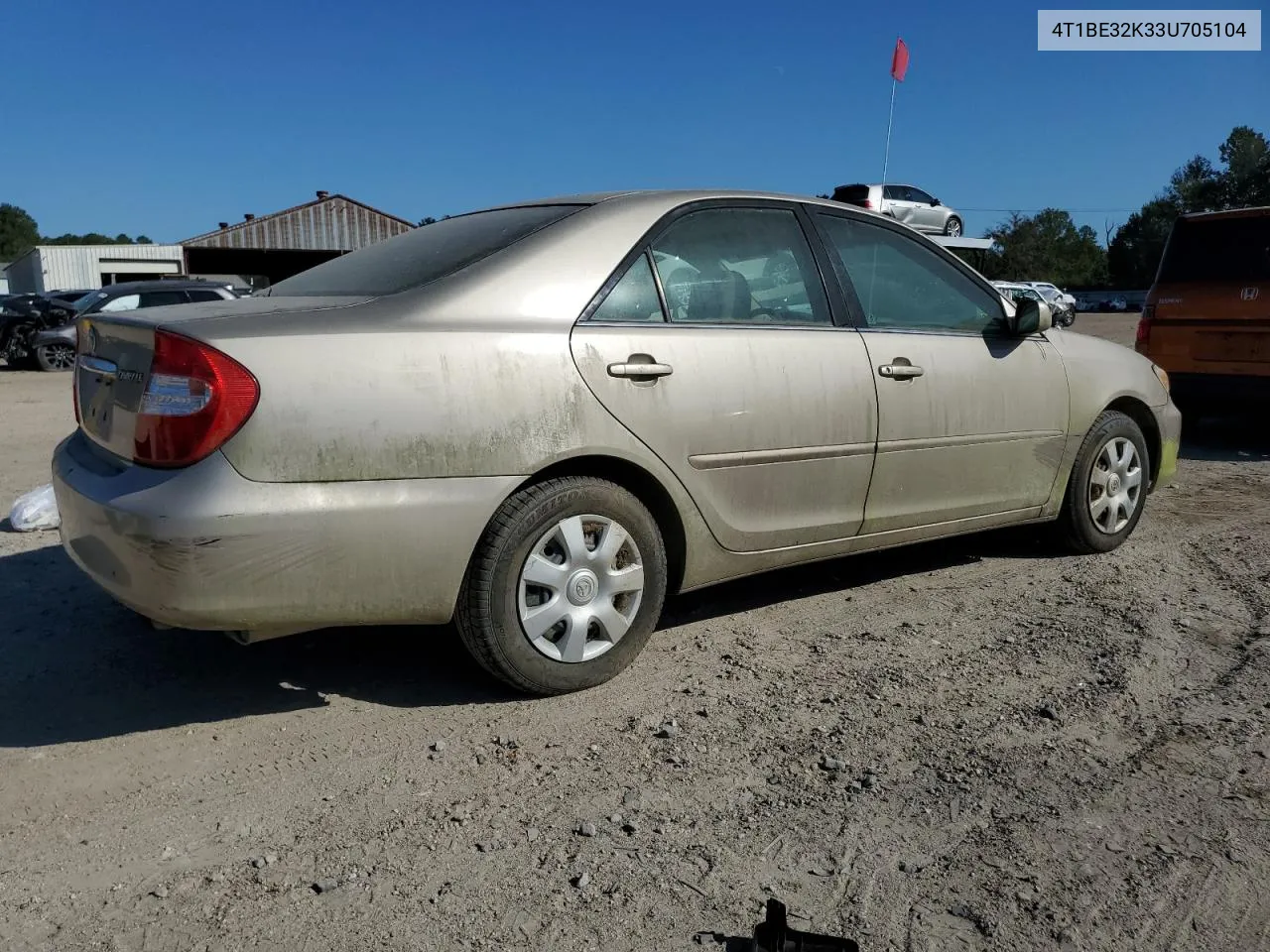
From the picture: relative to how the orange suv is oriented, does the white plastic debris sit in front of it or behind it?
behind

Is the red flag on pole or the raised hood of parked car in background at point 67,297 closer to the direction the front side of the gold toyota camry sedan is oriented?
the red flag on pole

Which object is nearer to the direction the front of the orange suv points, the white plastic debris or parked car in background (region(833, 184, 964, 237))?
the parked car in background

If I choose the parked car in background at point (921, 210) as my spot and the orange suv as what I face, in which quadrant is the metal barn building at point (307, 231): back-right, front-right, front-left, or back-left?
back-right

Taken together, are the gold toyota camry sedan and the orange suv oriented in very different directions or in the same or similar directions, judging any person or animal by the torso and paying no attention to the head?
same or similar directions

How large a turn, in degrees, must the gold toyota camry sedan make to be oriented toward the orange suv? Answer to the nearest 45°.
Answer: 0° — it already faces it

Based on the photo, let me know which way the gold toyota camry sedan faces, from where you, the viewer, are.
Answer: facing away from the viewer and to the right of the viewer

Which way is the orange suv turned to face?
away from the camera

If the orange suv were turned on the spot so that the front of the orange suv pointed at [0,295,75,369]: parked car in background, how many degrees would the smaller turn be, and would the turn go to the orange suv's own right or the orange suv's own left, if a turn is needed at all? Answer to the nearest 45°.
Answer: approximately 90° to the orange suv's own left

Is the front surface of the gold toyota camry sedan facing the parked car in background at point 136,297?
no

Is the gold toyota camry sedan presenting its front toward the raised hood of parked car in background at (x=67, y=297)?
no

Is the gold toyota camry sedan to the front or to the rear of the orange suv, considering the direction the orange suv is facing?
to the rear

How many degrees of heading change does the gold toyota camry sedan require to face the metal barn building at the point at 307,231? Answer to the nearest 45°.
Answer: approximately 45° to its left

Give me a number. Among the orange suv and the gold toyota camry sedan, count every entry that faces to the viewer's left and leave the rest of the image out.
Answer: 0

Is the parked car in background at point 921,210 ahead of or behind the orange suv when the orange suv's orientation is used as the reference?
ahead

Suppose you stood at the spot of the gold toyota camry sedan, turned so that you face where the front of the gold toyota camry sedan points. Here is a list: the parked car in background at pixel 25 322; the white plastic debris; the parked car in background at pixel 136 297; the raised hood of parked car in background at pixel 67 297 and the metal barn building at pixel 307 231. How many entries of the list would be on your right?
0

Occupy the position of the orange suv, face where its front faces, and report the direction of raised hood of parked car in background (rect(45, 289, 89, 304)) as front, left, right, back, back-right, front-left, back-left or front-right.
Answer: left
